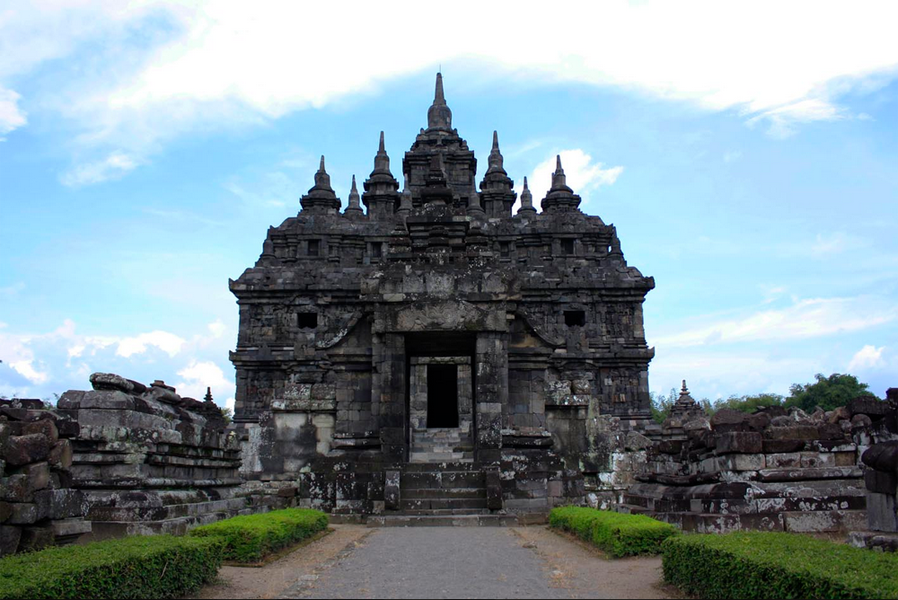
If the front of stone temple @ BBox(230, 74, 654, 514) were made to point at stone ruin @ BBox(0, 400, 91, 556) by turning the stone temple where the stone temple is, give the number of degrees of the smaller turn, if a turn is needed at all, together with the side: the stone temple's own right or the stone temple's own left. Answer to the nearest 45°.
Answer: approximately 45° to the stone temple's own right

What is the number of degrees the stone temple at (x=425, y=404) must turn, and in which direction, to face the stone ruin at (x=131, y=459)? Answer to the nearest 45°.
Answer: approximately 45° to its right

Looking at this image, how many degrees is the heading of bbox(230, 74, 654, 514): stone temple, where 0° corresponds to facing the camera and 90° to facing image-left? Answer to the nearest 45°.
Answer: approximately 0°

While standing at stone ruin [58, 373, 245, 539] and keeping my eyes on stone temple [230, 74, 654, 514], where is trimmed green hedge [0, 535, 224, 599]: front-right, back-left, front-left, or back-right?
back-right

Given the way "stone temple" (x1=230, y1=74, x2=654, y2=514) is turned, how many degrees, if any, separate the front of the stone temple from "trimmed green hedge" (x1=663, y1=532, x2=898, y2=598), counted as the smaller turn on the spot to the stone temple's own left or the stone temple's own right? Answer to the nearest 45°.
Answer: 0° — it already faces it
